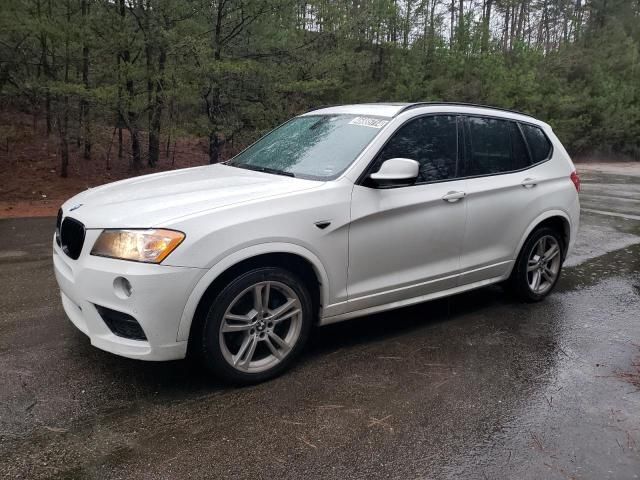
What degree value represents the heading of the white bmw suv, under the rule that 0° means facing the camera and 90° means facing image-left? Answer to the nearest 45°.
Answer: approximately 45°
